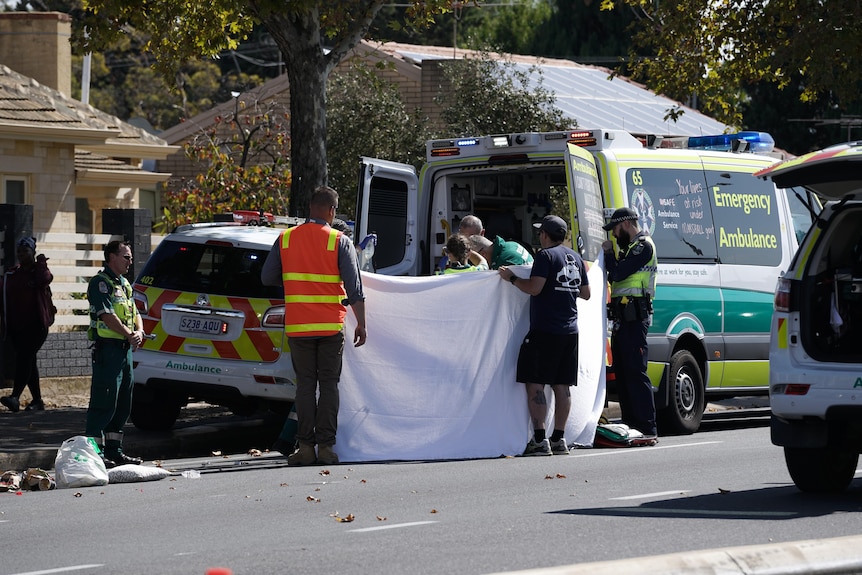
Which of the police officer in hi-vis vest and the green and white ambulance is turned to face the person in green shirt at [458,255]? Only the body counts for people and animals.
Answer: the police officer in hi-vis vest

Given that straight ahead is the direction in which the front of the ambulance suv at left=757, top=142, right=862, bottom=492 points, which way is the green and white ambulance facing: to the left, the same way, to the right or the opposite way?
the same way

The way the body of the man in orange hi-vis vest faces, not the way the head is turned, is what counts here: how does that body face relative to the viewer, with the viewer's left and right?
facing away from the viewer

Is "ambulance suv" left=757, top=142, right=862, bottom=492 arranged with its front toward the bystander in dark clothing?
no

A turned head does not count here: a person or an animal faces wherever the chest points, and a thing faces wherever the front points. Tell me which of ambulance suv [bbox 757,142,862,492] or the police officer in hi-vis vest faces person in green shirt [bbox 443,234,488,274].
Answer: the police officer in hi-vis vest

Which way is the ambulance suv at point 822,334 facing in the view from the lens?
facing away from the viewer and to the right of the viewer

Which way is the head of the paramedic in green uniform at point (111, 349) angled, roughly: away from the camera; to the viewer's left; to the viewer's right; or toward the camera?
to the viewer's right

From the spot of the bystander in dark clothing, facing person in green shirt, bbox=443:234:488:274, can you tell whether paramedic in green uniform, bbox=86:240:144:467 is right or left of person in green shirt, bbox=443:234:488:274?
right

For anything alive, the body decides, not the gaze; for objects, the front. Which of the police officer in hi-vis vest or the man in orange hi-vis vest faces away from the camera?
the man in orange hi-vis vest

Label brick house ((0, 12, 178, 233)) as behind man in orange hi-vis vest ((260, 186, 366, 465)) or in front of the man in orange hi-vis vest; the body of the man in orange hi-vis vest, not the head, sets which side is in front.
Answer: in front

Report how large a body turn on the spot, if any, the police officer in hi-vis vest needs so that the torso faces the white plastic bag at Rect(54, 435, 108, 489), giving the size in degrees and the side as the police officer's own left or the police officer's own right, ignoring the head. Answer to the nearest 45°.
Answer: approximately 45° to the police officer's own left

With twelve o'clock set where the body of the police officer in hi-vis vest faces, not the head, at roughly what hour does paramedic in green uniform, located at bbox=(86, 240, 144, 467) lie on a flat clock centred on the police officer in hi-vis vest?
The paramedic in green uniform is roughly at 11 o'clock from the police officer in hi-vis vest.

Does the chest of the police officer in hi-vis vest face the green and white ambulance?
no

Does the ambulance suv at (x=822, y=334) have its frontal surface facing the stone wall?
no

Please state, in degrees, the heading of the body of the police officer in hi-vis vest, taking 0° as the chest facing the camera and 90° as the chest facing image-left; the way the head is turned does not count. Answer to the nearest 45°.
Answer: approximately 90°
